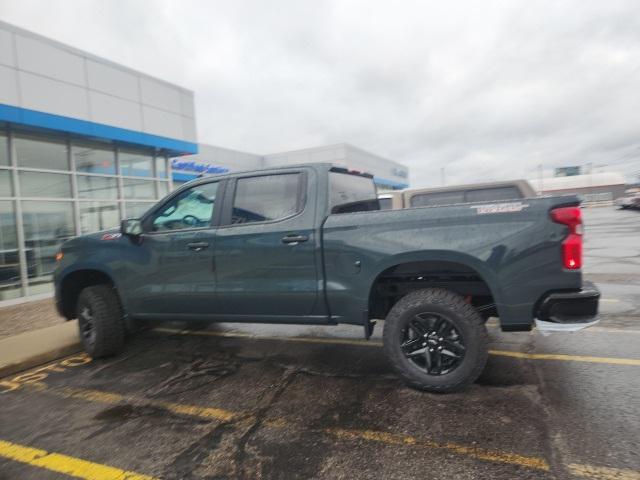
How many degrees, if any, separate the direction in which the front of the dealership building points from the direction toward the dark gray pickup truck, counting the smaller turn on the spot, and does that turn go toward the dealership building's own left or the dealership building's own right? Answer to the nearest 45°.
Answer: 0° — it already faces it

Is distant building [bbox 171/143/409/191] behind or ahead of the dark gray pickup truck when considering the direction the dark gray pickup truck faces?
ahead

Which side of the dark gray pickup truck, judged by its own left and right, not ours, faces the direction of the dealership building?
front

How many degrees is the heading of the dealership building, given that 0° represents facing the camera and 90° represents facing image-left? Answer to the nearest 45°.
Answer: approximately 315°

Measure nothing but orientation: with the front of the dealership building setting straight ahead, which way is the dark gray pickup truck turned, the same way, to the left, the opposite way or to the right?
the opposite way

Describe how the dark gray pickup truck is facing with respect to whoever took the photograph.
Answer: facing away from the viewer and to the left of the viewer
